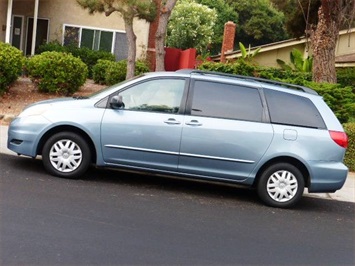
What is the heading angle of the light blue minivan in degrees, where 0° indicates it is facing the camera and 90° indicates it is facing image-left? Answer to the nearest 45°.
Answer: approximately 90°

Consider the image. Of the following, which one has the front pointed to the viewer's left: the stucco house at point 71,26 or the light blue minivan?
the light blue minivan

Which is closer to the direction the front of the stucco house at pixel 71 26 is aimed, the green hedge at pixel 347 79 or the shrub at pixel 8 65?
the shrub

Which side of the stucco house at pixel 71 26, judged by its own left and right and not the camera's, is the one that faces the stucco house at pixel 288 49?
left

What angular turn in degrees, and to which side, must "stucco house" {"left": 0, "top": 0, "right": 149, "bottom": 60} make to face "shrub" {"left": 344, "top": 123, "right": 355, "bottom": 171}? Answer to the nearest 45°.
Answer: approximately 45° to its left

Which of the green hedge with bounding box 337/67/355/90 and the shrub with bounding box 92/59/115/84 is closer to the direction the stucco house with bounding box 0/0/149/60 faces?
the shrub

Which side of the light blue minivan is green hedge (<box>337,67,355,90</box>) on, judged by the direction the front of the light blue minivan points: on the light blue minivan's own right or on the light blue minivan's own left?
on the light blue minivan's own right

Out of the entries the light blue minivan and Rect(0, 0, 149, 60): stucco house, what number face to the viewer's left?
1

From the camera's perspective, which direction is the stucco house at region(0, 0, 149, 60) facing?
toward the camera

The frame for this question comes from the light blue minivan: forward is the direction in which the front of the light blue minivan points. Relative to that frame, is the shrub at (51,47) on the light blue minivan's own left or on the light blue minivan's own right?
on the light blue minivan's own right

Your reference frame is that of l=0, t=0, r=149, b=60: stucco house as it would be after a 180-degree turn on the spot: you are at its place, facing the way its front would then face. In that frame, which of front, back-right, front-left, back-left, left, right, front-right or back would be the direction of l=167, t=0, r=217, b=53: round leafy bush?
front-right

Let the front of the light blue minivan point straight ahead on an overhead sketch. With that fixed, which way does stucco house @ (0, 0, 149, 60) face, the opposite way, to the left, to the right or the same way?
to the left

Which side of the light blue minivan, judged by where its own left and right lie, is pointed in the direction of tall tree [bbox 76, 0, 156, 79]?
right

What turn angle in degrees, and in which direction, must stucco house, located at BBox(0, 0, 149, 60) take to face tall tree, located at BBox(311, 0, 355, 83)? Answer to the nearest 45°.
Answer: approximately 45° to its left

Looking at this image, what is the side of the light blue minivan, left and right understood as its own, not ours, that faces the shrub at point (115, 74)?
right
